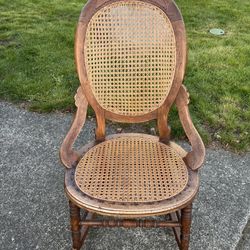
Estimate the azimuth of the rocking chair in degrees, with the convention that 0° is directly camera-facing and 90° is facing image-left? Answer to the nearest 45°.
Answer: approximately 0°
